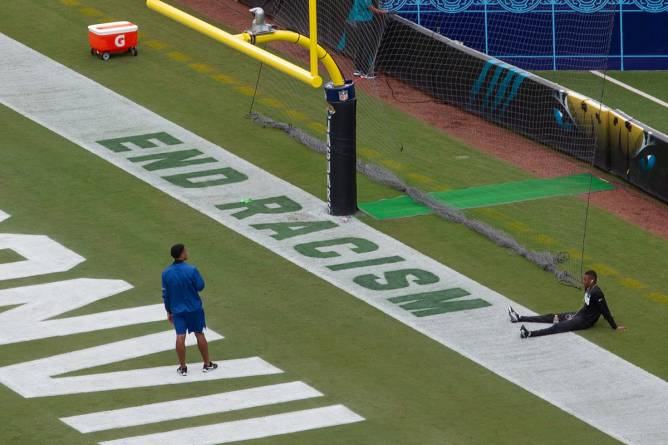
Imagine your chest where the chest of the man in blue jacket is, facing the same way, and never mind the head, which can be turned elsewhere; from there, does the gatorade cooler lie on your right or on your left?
on your left

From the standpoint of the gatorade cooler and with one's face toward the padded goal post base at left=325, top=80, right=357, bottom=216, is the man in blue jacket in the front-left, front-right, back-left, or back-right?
front-right

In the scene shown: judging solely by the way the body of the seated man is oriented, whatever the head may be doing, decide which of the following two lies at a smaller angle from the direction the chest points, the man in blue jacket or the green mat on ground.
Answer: the man in blue jacket

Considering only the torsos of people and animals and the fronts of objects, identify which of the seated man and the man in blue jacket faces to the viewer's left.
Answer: the seated man

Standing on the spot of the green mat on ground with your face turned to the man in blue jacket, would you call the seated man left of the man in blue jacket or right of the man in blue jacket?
left

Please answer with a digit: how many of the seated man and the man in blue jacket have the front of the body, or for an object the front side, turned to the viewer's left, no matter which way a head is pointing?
1

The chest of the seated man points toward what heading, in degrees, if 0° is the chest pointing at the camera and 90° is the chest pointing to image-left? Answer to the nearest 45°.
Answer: approximately 90°

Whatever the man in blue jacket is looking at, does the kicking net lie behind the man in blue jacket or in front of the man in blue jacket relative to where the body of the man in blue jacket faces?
in front

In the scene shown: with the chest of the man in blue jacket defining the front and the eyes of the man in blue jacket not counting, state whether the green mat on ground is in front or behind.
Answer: in front

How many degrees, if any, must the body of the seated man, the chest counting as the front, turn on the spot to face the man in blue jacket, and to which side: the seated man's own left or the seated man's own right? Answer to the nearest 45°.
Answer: approximately 45° to the seated man's own left

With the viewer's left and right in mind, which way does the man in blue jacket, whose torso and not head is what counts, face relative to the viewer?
facing away from the viewer and to the right of the viewer

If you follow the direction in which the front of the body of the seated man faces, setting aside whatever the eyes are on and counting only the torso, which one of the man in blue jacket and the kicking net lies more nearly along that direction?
the man in blue jacket
